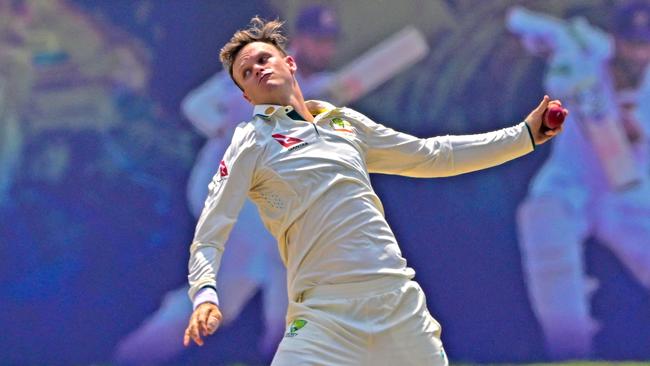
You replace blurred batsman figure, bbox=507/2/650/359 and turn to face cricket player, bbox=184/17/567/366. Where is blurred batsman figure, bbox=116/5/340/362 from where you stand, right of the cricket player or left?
right

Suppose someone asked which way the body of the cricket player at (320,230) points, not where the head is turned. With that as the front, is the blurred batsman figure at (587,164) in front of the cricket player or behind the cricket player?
behind

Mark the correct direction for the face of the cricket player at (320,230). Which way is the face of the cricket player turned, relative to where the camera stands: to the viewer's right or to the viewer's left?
to the viewer's left

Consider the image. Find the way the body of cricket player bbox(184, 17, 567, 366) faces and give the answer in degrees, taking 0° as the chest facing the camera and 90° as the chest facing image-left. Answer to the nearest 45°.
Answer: approximately 0°
